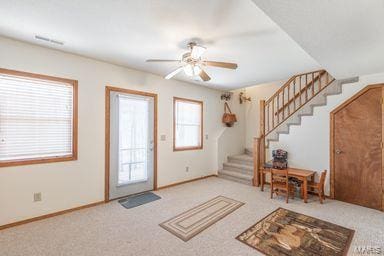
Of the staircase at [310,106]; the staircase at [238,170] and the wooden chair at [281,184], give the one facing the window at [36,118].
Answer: the staircase at [238,170]

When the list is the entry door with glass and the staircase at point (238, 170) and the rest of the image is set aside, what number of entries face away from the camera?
0

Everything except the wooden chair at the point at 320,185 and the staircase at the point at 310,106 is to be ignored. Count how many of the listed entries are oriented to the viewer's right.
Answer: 0

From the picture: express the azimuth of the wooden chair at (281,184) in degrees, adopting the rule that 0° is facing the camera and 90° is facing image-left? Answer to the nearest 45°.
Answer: approximately 225°

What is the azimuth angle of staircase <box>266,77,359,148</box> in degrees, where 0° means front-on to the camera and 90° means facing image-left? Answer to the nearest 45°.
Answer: approximately 135°

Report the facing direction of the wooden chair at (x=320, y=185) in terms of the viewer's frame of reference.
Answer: facing away from the viewer and to the left of the viewer

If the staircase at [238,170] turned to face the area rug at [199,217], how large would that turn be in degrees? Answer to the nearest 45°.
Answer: approximately 45° to its left

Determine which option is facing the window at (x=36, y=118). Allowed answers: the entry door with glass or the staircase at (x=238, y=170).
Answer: the staircase

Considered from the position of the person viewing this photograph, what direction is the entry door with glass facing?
facing the viewer and to the right of the viewer

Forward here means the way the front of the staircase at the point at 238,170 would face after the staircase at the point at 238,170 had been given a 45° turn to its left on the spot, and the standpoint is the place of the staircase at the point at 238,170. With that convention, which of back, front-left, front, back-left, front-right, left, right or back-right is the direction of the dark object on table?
front-left

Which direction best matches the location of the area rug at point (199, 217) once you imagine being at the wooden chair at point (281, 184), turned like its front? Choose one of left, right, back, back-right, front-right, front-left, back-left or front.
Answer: back

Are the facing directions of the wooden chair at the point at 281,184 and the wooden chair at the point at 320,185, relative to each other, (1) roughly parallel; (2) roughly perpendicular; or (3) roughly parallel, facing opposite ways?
roughly perpendicular

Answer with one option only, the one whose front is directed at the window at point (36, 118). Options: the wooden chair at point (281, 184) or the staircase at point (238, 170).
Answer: the staircase

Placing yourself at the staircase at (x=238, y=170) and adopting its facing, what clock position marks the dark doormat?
The dark doormat is roughly at 12 o'clock from the staircase.

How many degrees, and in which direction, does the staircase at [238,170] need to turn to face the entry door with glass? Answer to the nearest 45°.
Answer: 0° — it already faces it
